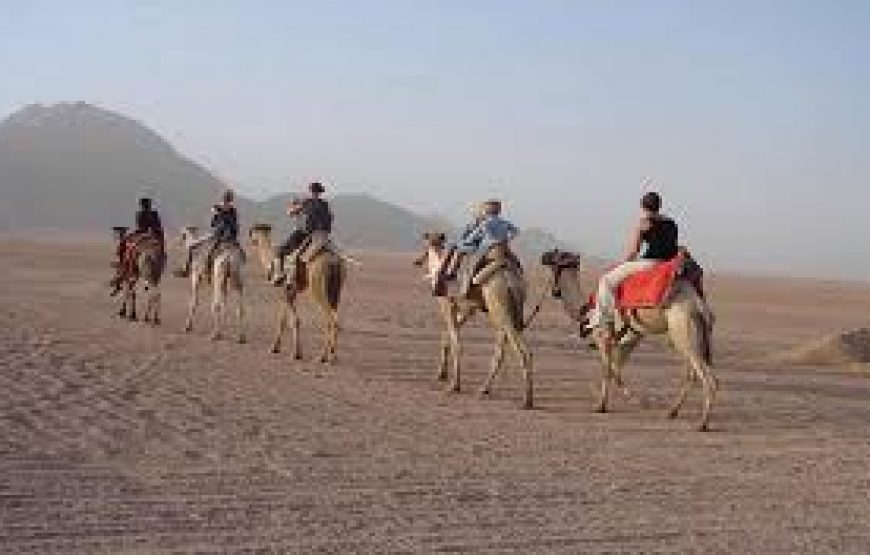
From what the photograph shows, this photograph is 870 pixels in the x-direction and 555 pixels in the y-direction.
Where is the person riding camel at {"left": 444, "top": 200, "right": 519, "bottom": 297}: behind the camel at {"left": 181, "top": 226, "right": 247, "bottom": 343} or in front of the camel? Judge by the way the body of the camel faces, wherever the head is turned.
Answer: behind

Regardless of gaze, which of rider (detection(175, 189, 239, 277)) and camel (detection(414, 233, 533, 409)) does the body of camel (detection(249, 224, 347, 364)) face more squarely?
the rider

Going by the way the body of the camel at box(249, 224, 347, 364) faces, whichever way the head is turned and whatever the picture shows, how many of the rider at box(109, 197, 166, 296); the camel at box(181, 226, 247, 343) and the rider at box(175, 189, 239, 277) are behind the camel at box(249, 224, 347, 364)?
0

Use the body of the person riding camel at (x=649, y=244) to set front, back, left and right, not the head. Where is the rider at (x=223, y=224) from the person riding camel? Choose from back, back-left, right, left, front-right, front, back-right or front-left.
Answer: front

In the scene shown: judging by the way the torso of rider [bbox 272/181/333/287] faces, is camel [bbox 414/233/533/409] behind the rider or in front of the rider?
behind

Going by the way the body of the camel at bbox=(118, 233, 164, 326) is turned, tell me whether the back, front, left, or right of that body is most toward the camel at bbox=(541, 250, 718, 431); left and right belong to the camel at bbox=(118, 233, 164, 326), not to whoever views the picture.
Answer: back

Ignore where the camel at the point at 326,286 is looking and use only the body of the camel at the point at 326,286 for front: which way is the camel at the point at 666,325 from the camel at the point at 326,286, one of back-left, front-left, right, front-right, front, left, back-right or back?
back

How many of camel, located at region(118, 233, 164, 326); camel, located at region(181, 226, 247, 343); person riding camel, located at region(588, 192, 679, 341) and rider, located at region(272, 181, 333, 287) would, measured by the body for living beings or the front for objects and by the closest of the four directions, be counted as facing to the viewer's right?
0

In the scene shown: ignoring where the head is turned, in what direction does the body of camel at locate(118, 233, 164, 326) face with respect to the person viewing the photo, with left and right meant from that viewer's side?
facing away from the viewer and to the left of the viewer

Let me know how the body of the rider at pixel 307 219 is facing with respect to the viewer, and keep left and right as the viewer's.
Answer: facing away from the viewer and to the left of the viewer

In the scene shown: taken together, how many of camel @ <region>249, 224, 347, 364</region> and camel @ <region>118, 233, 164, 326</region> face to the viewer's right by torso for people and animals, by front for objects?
0

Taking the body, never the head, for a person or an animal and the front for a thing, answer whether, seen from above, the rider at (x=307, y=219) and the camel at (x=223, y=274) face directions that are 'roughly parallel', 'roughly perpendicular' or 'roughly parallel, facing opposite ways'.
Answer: roughly parallel

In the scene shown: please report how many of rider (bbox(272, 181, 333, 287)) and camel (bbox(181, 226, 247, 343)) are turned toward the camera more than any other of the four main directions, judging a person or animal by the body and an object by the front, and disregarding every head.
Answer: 0

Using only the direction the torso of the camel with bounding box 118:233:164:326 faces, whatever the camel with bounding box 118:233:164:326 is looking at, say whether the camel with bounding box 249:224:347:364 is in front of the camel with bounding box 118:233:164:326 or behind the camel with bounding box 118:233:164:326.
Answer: behind

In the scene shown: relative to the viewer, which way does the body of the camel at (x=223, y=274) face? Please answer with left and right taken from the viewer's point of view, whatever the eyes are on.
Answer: facing away from the viewer and to the left of the viewer

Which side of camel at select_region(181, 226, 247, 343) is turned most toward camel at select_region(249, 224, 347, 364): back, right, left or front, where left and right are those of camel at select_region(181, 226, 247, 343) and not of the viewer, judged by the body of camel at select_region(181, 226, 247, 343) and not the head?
back

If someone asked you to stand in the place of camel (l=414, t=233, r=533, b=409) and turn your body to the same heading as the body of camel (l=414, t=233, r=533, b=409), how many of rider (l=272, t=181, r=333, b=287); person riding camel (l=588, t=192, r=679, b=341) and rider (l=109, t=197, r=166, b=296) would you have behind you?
1

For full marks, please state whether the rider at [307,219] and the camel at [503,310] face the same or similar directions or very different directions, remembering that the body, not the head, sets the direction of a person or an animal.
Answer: same or similar directions

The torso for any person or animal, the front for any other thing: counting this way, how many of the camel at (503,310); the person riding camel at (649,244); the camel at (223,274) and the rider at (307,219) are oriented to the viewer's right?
0

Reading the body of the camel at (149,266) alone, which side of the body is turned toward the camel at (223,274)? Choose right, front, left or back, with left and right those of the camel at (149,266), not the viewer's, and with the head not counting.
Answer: back
